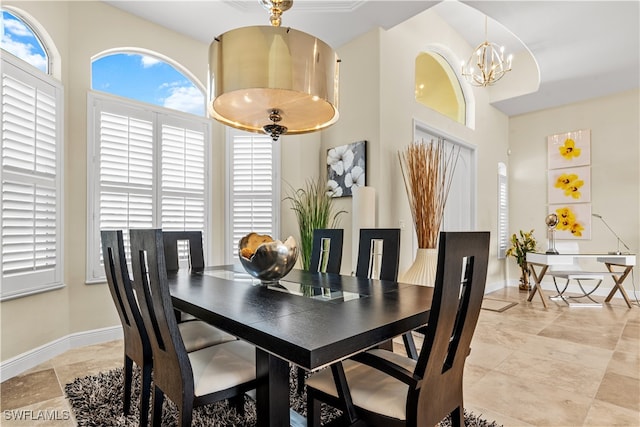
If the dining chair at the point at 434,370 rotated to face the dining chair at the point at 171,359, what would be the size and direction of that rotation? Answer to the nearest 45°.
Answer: approximately 45° to its left

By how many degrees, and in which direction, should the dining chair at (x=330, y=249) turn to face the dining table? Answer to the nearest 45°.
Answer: approximately 45° to its left

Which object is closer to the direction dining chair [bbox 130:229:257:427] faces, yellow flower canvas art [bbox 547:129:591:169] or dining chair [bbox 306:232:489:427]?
the yellow flower canvas art

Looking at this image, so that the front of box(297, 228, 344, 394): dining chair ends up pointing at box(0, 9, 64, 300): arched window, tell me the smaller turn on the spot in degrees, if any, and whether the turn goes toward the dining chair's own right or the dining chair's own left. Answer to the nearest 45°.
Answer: approximately 45° to the dining chair's own right

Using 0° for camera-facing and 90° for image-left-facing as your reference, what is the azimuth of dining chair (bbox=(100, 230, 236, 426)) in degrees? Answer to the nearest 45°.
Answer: approximately 225°

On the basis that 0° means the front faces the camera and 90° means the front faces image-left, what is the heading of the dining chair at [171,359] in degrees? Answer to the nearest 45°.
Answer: approximately 225°
